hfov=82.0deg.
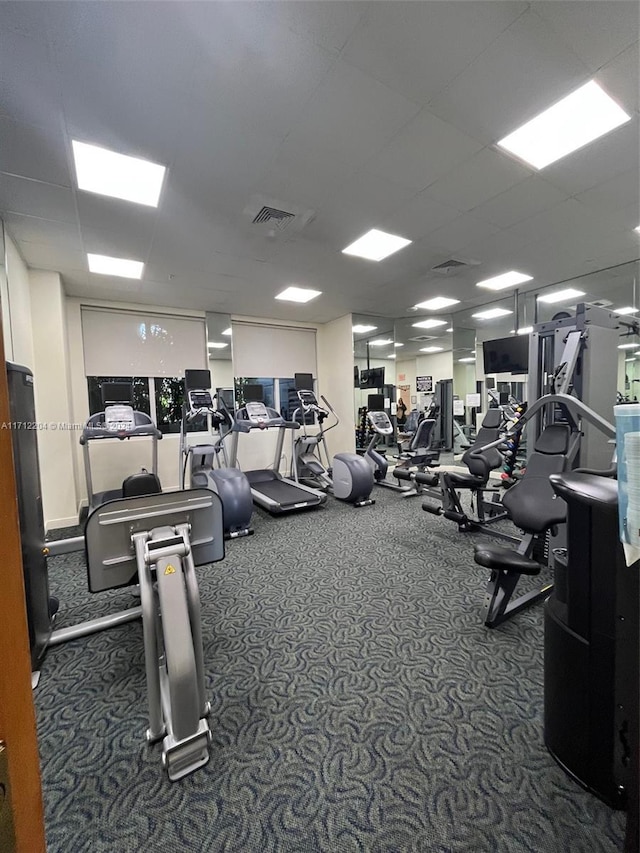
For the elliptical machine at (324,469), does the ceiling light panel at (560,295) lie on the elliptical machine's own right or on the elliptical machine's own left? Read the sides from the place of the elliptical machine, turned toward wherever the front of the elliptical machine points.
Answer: on the elliptical machine's own right

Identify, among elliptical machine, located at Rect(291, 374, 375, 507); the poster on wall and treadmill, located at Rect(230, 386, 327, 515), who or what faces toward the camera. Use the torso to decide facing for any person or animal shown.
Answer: the poster on wall

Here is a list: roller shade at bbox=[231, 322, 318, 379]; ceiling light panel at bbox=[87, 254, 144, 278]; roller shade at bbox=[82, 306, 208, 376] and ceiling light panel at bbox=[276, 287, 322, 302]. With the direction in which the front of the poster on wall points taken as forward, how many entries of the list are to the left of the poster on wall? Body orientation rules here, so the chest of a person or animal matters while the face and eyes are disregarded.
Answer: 0

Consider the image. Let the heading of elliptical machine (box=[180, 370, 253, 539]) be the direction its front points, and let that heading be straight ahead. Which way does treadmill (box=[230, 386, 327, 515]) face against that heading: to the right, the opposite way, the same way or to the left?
the same way

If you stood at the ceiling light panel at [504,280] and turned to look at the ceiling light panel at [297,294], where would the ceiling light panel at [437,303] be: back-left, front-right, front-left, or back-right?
front-right

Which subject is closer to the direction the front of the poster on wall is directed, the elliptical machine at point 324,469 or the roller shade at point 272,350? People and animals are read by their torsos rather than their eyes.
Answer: the elliptical machine

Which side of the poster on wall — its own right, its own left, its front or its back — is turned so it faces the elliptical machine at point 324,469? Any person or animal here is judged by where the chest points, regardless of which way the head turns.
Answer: front

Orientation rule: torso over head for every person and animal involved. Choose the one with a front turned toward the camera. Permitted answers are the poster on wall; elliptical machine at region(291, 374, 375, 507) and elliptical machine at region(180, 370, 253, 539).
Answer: the poster on wall

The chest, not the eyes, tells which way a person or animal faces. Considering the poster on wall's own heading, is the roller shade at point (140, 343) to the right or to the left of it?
on its right

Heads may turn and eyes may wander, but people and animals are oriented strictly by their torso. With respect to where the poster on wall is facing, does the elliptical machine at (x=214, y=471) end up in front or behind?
in front

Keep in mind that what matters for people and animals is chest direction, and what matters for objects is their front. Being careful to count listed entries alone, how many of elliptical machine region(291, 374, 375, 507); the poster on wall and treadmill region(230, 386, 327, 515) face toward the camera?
1

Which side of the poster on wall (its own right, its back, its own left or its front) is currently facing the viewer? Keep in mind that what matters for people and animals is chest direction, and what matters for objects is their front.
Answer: front

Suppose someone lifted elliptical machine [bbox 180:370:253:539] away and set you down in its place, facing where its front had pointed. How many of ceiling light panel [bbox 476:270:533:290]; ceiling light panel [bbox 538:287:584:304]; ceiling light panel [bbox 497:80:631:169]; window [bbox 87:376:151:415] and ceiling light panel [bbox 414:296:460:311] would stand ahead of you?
1

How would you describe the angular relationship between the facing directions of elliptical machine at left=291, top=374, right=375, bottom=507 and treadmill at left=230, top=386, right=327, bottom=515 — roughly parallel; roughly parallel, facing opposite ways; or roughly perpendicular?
roughly parallel

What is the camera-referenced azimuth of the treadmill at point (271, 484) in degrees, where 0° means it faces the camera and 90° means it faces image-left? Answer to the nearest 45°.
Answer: approximately 135°

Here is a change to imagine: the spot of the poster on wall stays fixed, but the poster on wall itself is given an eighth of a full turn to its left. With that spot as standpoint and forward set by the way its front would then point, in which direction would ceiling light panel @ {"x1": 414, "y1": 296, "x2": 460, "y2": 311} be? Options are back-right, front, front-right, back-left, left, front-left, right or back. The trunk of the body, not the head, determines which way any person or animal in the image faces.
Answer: front-right

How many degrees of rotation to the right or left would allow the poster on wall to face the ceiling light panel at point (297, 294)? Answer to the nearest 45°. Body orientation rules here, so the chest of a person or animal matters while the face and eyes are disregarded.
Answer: approximately 45° to its right
